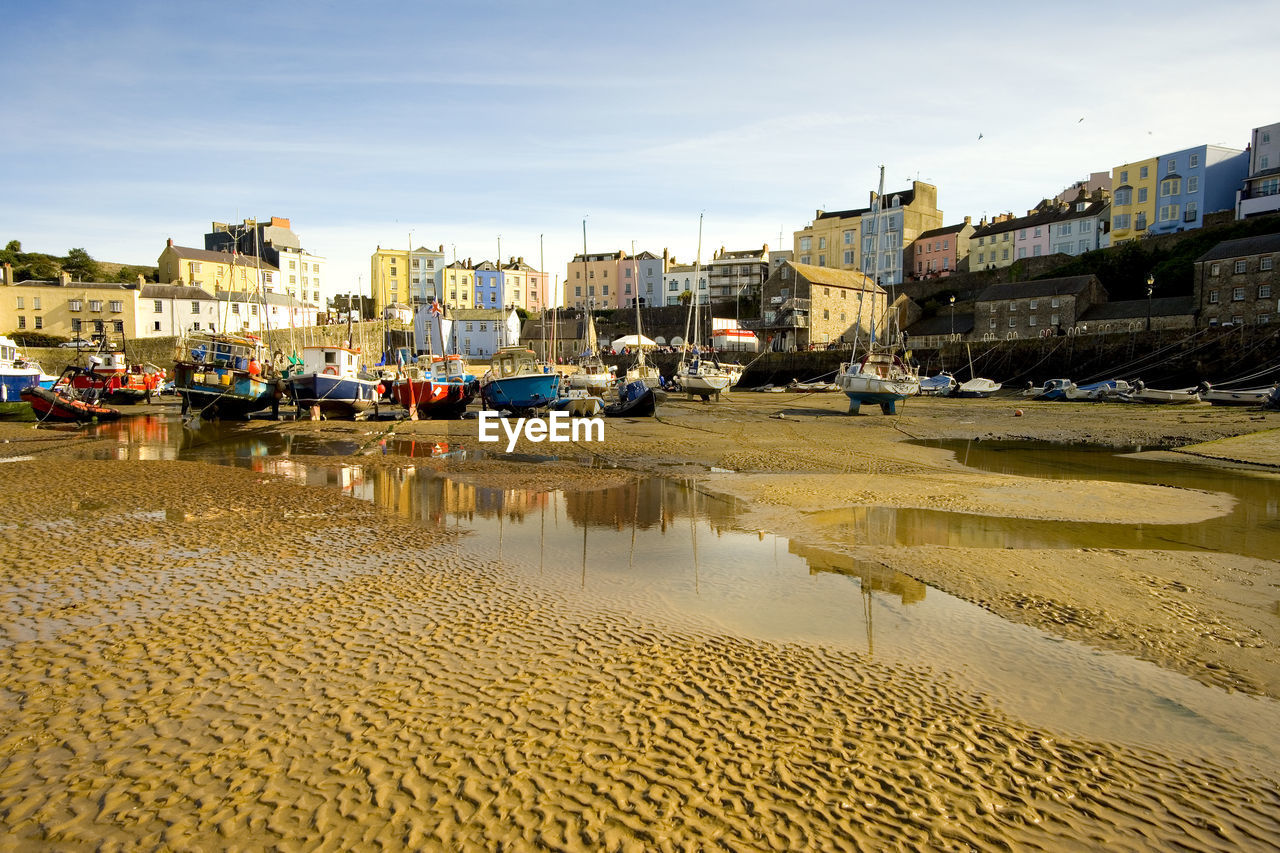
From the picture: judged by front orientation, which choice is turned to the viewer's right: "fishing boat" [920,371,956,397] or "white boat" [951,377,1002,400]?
the white boat

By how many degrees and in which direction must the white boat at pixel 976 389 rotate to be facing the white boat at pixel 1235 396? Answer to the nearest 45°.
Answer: approximately 45° to its right

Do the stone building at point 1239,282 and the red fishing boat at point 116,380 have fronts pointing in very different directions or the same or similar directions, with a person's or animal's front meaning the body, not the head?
very different directions

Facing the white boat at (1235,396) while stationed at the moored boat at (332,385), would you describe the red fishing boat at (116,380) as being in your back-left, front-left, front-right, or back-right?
back-left

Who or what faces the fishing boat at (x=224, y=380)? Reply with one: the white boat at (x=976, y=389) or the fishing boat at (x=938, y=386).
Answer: the fishing boat at (x=938, y=386)

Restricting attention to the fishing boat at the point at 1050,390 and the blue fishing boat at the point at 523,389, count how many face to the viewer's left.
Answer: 1

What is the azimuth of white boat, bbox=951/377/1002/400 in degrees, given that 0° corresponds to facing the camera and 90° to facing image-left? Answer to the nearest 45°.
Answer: approximately 270°

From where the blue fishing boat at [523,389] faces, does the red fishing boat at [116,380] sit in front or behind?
behind

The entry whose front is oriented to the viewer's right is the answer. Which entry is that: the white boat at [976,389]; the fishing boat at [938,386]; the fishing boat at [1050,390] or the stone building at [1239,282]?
the white boat

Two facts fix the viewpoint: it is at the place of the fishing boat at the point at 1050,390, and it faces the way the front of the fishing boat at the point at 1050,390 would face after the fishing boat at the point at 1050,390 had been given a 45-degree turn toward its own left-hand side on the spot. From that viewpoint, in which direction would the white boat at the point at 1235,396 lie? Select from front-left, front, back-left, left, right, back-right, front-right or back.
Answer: front-right
